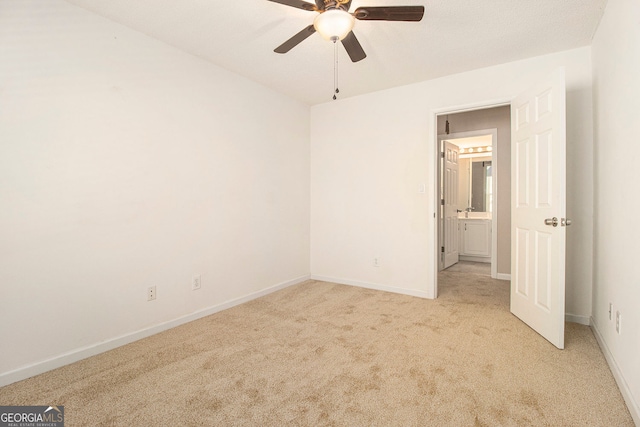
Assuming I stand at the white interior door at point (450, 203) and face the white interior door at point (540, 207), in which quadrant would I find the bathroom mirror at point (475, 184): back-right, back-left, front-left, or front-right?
back-left

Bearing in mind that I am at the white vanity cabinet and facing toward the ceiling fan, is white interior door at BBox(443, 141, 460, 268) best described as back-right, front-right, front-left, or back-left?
front-right

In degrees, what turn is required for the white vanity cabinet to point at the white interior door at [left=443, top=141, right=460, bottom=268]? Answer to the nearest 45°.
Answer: approximately 45° to its right

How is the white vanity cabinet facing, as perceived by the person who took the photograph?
facing the viewer

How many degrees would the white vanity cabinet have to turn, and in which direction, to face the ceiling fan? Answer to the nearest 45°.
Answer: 0° — it already faces it

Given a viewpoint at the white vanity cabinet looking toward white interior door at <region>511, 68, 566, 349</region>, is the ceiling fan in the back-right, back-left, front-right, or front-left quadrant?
front-right

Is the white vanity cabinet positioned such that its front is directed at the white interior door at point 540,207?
yes
